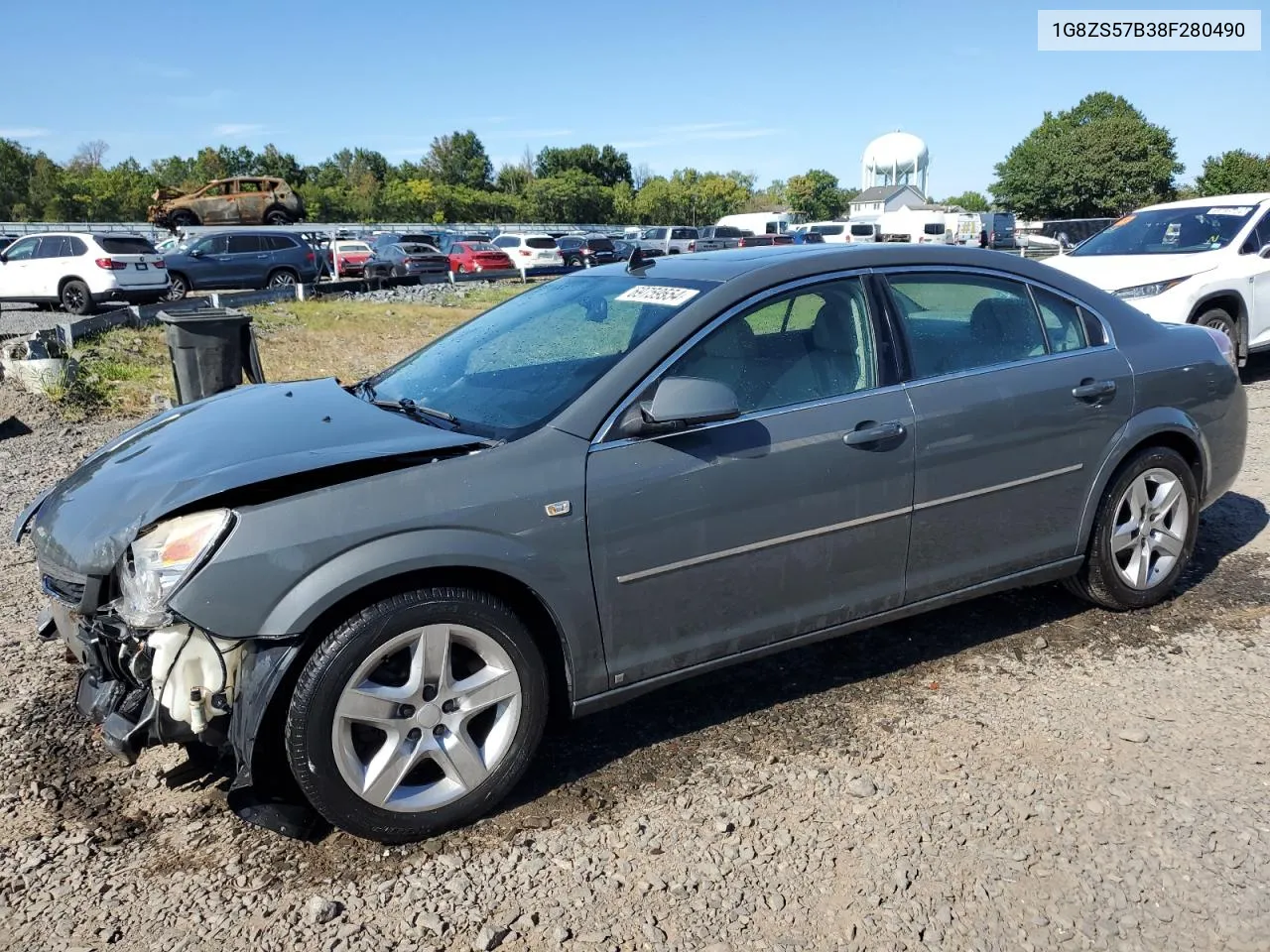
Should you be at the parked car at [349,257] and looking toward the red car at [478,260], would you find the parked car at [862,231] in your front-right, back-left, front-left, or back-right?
front-left

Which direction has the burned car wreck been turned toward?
to the viewer's left

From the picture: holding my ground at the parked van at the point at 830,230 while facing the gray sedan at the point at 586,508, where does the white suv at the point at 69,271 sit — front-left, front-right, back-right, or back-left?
front-right

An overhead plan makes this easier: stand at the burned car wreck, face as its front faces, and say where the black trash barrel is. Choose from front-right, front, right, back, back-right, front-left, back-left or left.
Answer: left

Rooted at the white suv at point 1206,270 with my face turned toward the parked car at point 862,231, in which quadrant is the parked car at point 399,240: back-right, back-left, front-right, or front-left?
front-left

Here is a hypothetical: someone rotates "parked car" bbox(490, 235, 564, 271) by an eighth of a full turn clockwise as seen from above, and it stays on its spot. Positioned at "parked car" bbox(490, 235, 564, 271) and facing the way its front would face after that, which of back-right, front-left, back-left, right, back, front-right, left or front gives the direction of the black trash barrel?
back

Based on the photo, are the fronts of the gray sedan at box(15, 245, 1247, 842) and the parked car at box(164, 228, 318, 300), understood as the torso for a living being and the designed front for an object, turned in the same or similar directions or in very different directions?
same or similar directions

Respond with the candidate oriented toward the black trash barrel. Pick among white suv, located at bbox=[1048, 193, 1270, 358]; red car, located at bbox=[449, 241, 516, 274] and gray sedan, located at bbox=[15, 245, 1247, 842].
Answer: the white suv

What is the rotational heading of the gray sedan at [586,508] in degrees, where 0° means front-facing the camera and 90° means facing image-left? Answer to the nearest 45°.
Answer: approximately 45°

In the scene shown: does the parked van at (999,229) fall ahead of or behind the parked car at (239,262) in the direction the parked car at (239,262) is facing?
behind

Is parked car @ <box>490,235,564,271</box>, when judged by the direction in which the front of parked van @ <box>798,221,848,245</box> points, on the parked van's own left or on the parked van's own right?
on the parked van's own left

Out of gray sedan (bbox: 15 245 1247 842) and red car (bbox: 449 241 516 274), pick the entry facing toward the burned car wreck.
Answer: the red car

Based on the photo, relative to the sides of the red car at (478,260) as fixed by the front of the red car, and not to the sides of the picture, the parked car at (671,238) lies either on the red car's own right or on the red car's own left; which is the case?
on the red car's own right

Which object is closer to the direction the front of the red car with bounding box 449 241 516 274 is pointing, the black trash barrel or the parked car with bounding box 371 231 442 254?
the parked car
